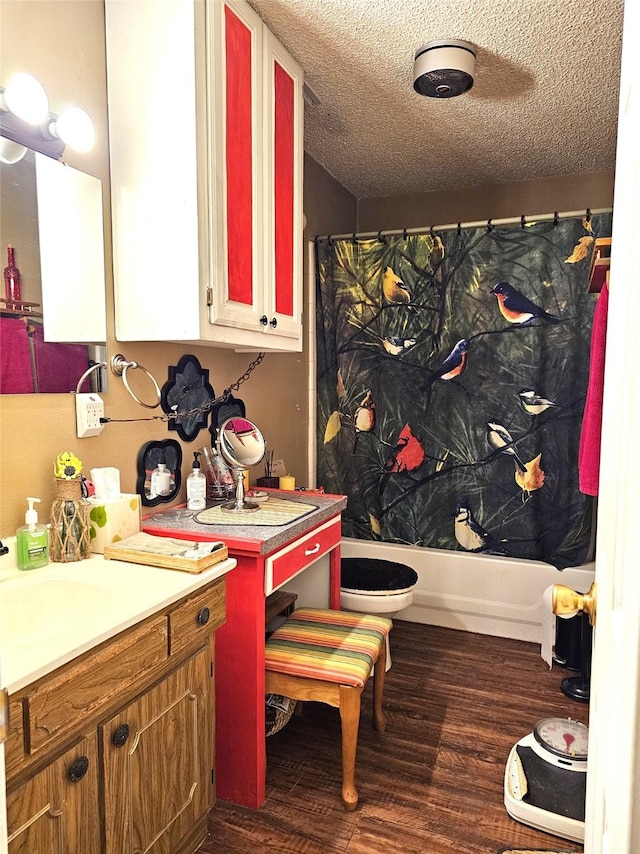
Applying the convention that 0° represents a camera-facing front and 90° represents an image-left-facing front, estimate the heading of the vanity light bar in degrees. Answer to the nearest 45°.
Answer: approximately 315°

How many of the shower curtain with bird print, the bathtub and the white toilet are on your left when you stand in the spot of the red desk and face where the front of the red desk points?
3

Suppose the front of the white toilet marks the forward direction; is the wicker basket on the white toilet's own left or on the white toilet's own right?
on the white toilet's own right

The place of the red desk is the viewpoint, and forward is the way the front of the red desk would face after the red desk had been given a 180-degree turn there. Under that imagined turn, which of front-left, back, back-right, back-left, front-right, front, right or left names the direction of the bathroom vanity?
left

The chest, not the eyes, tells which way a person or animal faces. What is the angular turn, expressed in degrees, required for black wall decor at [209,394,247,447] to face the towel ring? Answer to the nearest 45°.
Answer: approximately 90° to its right

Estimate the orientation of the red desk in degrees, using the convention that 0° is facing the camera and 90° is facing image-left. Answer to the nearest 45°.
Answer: approximately 315°
